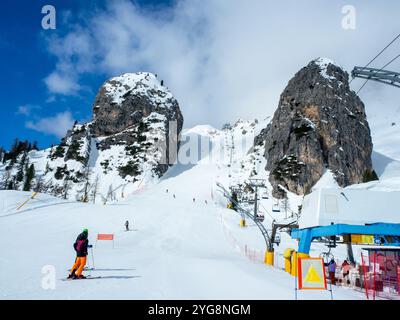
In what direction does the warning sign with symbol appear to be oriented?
toward the camera
